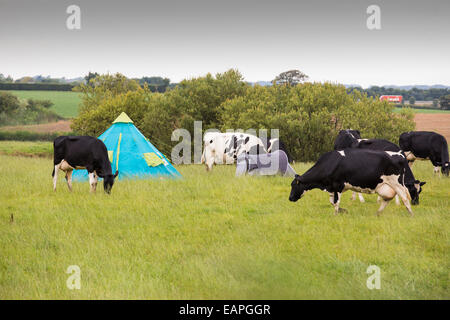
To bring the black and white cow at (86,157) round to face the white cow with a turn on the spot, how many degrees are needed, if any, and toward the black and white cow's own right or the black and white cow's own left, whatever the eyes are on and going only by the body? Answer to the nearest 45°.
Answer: approximately 45° to the black and white cow's own left

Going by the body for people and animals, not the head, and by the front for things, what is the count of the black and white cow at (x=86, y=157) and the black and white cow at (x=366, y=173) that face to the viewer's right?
1

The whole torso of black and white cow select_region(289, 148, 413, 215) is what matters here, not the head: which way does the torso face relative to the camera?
to the viewer's left

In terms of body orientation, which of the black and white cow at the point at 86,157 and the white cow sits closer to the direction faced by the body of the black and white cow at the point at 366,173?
the black and white cow

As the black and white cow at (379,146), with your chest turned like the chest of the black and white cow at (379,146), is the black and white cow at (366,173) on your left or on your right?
on your right

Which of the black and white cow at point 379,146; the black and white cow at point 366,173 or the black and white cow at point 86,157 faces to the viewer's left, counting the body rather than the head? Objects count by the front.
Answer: the black and white cow at point 366,173

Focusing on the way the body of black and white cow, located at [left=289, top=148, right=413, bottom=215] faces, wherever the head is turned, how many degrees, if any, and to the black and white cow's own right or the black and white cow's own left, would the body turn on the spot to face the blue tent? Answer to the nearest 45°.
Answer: approximately 45° to the black and white cow's own right

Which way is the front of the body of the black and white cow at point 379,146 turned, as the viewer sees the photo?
to the viewer's right
